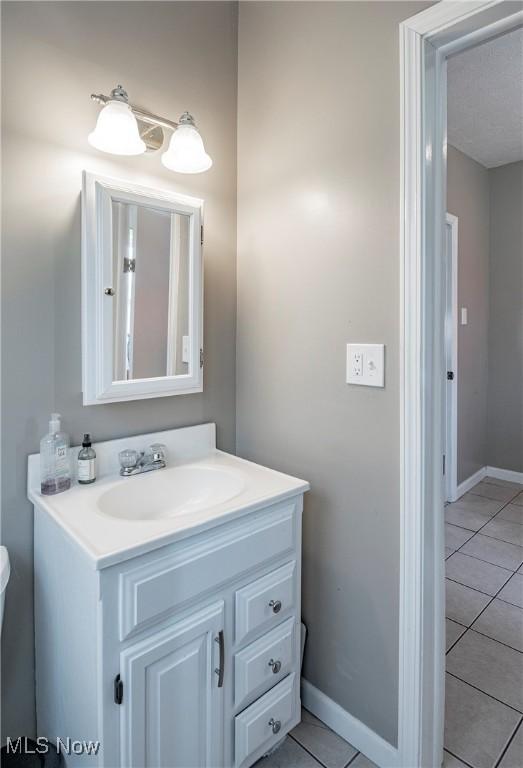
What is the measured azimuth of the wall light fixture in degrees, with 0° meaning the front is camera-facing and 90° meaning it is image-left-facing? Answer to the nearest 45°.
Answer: approximately 315°

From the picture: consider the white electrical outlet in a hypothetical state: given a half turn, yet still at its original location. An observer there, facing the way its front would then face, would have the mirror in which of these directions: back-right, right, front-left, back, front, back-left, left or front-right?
back-left

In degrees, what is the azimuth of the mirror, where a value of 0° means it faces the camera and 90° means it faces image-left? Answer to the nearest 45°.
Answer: approximately 315°

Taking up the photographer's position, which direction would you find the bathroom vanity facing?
facing the viewer and to the right of the viewer

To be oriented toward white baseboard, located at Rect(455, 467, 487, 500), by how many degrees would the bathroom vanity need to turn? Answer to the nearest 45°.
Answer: approximately 90° to its left

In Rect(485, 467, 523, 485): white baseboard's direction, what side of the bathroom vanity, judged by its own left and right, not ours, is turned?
left

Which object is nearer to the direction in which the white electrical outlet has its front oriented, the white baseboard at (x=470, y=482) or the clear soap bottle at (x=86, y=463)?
the clear soap bottle

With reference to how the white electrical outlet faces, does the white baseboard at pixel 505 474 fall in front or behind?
behind

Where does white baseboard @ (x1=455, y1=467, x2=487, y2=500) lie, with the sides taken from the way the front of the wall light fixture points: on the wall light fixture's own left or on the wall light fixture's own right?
on the wall light fixture's own left
